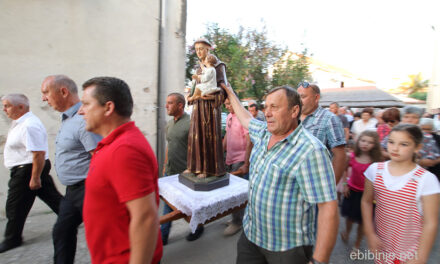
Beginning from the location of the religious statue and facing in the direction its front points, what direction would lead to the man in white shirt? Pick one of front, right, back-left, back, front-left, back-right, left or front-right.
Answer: front-right

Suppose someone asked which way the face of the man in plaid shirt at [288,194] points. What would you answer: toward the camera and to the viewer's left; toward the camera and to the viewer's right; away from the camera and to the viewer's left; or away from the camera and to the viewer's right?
toward the camera and to the viewer's left

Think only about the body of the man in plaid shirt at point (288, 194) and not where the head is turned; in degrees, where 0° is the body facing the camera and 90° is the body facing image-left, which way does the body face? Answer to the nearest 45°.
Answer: approximately 45°

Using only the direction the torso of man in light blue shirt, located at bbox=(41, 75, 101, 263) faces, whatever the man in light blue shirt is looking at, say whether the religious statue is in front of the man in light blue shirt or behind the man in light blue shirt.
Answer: behind

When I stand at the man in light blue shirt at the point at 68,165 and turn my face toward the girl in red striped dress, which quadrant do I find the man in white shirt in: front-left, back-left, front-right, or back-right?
back-left

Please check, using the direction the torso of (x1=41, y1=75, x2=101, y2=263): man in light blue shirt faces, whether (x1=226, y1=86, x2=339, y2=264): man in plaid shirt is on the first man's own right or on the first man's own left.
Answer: on the first man's own left

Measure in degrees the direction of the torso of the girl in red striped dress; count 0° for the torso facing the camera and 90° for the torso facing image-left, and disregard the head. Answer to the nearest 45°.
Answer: approximately 45°

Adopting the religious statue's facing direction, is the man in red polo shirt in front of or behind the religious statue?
in front

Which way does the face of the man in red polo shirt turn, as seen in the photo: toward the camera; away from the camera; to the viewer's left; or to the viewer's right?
to the viewer's left
